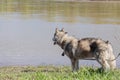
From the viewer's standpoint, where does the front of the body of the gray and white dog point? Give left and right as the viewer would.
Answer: facing to the left of the viewer
